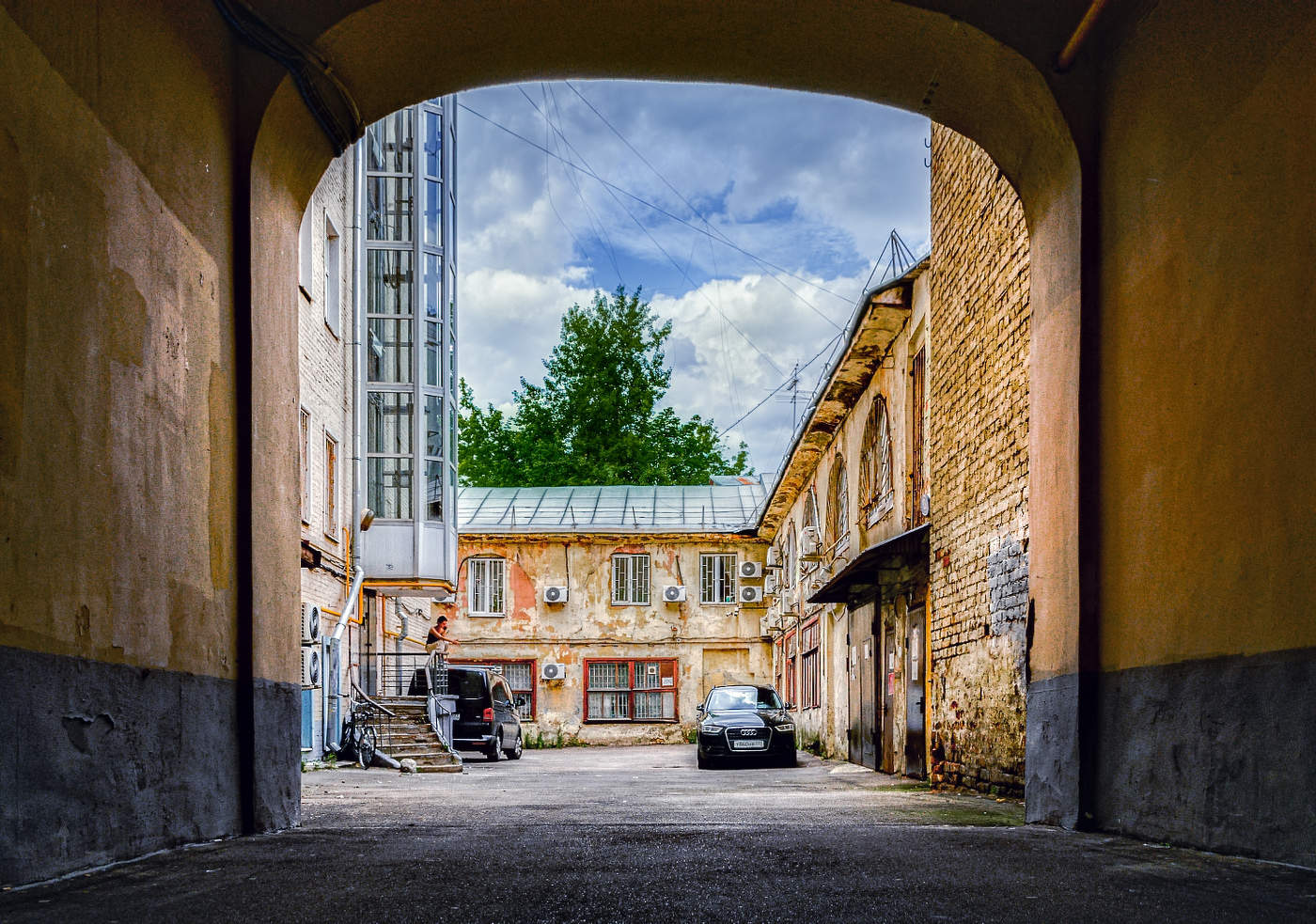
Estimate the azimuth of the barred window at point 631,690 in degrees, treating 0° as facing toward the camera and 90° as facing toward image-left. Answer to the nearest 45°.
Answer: approximately 0°

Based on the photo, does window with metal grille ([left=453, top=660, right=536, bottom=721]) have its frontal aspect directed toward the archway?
yes

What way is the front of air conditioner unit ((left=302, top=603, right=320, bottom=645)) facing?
to the viewer's right

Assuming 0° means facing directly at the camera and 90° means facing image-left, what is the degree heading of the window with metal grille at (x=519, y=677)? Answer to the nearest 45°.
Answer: approximately 0°

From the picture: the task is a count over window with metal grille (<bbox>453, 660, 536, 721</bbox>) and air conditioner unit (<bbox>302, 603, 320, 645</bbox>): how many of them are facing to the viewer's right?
1

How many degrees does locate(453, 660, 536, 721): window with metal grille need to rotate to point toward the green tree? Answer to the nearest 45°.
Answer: approximately 180°

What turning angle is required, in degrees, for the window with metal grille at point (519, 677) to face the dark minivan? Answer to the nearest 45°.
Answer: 0° — it already faces it

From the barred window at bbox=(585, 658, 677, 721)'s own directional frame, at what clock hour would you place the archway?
The archway is roughly at 12 o'clock from the barred window.

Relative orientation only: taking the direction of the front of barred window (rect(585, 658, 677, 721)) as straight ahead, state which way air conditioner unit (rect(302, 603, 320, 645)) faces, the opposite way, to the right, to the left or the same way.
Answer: to the left
